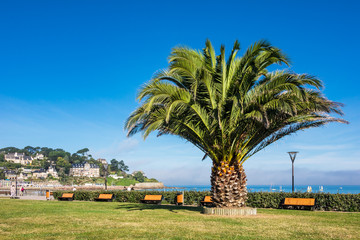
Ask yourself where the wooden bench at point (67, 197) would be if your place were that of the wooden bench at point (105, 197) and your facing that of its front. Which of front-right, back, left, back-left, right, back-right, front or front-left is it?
right

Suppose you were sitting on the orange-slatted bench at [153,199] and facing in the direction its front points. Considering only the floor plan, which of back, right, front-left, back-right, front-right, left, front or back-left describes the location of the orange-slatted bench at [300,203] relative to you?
left

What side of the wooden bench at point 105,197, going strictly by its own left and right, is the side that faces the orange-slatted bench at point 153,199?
left

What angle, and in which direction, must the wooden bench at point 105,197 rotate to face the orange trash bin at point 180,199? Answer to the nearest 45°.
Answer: approximately 90° to its left

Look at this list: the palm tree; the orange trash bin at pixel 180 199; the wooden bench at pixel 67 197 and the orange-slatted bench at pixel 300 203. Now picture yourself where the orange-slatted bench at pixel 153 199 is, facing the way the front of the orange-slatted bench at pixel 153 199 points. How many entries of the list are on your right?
1

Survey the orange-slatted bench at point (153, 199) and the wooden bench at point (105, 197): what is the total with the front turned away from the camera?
0

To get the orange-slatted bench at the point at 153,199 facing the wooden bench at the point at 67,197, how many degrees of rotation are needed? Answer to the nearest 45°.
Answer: approximately 90° to its right

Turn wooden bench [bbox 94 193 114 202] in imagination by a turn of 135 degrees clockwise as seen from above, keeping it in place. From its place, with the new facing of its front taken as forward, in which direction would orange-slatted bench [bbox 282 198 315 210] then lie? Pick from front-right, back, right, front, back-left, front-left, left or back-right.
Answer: back-right

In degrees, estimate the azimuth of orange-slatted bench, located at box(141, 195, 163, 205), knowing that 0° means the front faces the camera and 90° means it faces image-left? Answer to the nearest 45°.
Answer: approximately 45°

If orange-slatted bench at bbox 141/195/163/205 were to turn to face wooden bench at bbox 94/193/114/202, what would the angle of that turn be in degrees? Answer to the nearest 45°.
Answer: approximately 90° to its right
